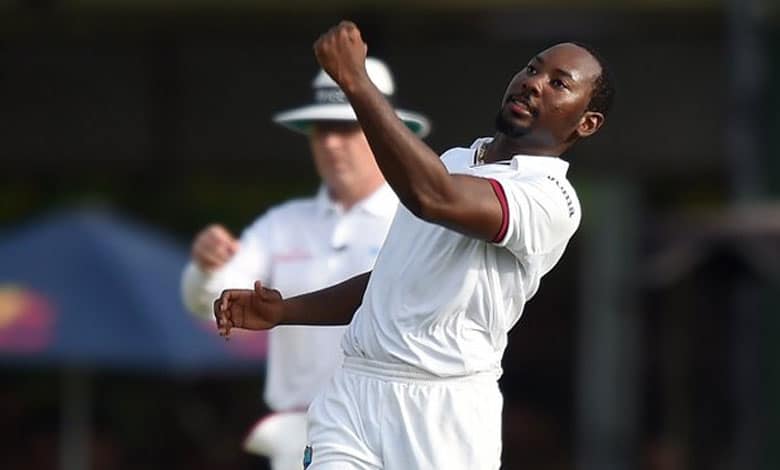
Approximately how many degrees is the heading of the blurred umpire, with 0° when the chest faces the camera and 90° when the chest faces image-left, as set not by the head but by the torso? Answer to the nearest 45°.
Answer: approximately 0°

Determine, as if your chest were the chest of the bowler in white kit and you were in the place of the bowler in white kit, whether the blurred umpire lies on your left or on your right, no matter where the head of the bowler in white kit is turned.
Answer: on your right

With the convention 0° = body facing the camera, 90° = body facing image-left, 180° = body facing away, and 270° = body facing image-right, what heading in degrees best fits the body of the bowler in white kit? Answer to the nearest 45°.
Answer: approximately 45°

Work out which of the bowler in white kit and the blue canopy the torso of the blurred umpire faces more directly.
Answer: the bowler in white kit

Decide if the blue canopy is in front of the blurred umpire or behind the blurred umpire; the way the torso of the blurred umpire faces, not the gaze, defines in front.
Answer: behind

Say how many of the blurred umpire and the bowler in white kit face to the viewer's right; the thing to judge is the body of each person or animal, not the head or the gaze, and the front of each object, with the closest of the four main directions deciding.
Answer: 0
